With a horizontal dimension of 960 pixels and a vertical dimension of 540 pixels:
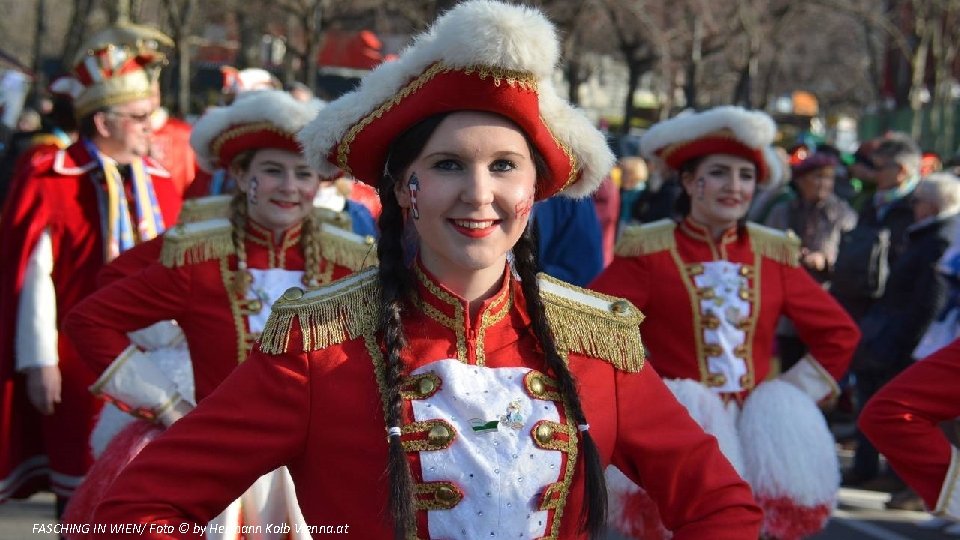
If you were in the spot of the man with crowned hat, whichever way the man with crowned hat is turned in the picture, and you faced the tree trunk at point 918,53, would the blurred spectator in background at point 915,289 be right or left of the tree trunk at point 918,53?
right

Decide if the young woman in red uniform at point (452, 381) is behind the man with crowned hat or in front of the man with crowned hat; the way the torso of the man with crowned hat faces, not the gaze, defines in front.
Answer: in front

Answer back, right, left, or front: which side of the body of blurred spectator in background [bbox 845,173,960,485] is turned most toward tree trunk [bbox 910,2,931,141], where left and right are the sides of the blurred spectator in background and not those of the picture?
right

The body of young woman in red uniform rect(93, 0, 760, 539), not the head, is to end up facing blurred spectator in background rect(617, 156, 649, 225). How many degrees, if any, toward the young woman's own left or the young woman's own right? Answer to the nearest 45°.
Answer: approximately 180°

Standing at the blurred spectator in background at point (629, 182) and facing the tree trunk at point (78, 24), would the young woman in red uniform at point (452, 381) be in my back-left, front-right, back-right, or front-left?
back-left

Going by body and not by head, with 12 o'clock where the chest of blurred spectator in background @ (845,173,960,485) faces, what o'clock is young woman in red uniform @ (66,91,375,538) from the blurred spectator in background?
The young woman in red uniform is roughly at 10 o'clock from the blurred spectator in background.

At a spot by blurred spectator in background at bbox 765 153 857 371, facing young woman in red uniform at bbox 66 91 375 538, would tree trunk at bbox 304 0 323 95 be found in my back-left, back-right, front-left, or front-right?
back-right

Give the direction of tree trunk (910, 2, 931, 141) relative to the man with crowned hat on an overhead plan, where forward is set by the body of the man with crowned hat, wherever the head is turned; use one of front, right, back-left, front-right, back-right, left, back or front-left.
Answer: left

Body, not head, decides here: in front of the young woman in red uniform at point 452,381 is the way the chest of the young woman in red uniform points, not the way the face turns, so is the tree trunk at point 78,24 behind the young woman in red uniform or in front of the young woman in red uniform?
behind

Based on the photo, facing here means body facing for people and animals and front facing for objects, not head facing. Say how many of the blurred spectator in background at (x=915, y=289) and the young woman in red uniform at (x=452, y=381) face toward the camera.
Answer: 1

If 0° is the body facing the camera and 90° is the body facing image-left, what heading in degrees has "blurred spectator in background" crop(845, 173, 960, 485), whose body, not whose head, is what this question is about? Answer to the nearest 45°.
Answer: approximately 90°

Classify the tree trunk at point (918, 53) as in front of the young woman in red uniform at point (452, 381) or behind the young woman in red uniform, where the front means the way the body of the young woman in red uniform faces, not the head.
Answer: behind

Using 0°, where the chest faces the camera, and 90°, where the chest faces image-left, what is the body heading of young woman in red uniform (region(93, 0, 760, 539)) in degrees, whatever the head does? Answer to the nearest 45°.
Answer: approximately 0°
